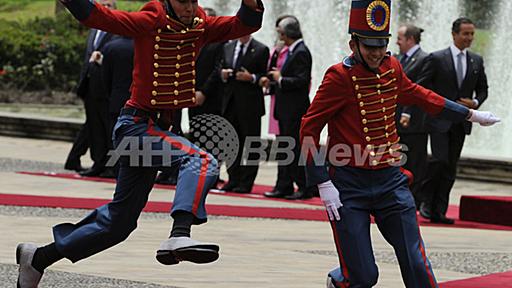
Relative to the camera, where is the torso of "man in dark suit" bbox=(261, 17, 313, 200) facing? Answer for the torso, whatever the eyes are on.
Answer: to the viewer's left

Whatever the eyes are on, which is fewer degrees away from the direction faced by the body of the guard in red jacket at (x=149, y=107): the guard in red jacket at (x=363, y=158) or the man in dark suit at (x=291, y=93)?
the guard in red jacket

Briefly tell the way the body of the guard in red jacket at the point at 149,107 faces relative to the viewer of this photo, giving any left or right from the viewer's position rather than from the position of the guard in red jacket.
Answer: facing the viewer and to the right of the viewer

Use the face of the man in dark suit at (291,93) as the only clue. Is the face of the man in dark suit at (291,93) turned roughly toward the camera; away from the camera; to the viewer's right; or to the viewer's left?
to the viewer's left

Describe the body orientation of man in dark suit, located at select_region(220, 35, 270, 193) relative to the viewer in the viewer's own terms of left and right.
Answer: facing the viewer and to the left of the viewer

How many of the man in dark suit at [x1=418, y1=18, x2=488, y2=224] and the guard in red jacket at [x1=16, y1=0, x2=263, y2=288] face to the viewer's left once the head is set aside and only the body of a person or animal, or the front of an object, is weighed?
0
